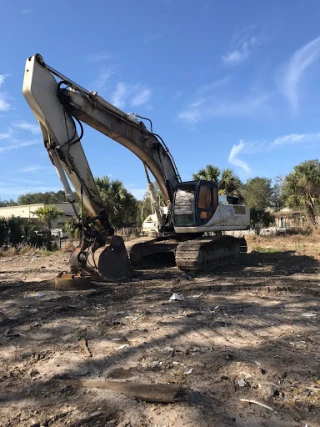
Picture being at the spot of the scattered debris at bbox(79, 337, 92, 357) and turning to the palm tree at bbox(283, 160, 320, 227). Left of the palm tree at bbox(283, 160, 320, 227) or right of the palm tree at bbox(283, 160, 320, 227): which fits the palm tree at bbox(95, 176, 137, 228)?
left

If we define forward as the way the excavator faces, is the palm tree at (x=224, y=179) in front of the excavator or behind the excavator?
behind

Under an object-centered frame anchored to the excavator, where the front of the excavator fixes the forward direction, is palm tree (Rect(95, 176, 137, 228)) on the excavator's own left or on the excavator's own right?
on the excavator's own right

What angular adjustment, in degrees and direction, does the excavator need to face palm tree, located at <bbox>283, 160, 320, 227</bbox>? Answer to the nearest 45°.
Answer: approximately 180°

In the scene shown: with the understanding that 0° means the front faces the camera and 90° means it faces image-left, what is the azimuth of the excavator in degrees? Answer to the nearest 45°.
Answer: approximately 45°

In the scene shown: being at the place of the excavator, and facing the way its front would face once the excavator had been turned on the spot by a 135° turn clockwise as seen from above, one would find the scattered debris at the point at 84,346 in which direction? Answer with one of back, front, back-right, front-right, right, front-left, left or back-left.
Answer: back

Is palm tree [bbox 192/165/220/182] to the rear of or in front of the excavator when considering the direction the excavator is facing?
to the rear
